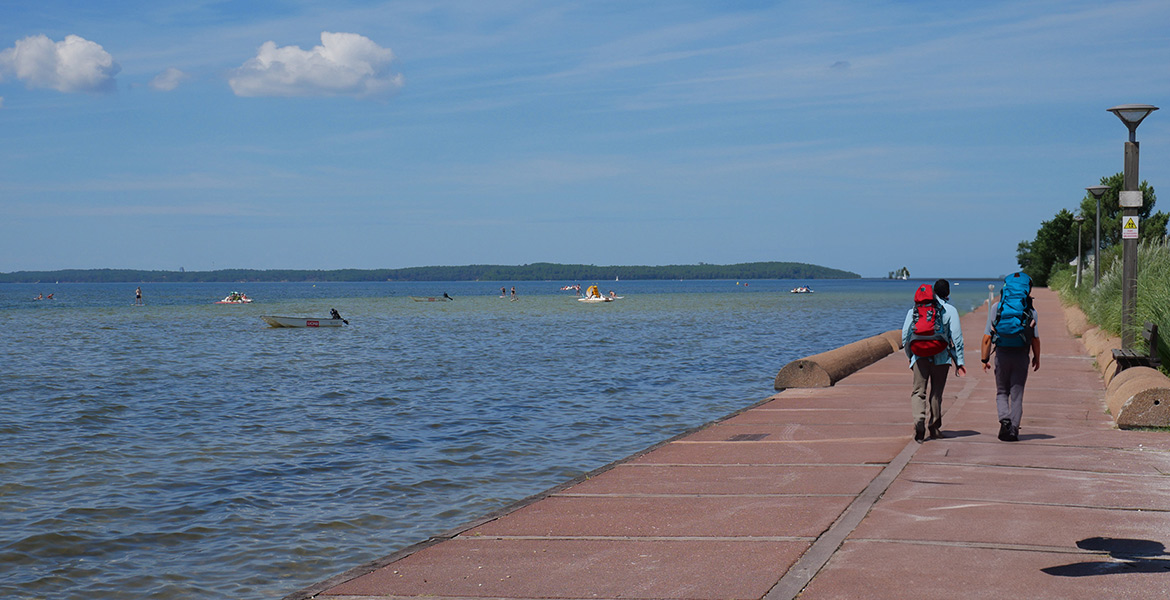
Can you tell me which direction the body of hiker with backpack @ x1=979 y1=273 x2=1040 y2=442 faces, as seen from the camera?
away from the camera

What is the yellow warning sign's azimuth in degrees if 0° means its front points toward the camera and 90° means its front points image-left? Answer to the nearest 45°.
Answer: approximately 0°

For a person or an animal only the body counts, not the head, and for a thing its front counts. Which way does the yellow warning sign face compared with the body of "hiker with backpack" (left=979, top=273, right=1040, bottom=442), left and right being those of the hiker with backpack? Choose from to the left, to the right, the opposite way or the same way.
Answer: the opposite way

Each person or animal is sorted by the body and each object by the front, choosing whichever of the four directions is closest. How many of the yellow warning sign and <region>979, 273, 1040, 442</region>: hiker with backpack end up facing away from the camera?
1

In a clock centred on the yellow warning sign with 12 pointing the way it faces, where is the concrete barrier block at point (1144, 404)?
The concrete barrier block is roughly at 12 o'clock from the yellow warning sign.

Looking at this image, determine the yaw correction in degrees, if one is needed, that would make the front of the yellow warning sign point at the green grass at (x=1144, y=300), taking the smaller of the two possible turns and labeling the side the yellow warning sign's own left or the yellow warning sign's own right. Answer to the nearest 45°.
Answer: approximately 180°

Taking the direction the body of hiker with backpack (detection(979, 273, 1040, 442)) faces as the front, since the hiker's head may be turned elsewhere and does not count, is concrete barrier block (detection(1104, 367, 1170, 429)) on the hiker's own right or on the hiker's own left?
on the hiker's own right

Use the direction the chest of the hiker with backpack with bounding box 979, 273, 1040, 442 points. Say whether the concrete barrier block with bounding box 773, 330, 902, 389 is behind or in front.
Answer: in front
